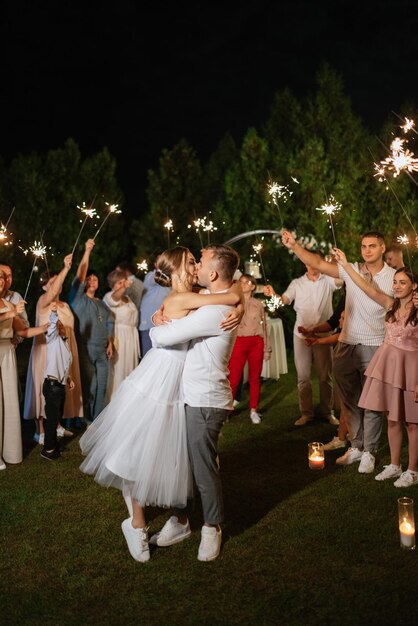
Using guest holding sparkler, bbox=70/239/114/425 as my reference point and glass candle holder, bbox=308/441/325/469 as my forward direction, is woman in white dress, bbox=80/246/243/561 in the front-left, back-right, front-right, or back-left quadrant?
front-right

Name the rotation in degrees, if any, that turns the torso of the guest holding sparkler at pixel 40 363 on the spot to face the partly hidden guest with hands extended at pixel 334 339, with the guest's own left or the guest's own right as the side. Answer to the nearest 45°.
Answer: approximately 45° to the guest's own left

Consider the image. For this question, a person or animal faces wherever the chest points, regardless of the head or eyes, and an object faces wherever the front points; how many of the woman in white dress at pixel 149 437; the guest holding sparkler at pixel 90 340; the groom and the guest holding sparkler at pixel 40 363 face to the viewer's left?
1

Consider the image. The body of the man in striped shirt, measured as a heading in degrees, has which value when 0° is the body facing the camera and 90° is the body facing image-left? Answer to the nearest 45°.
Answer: approximately 45°

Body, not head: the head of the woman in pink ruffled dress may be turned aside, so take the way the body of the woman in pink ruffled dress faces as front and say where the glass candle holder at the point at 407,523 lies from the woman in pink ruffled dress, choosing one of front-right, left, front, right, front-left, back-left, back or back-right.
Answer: front-left

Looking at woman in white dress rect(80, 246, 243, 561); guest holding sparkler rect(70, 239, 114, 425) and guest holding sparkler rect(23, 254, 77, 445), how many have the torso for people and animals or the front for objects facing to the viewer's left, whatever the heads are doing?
0

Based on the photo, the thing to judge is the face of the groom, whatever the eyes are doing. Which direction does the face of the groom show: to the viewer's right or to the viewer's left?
to the viewer's left

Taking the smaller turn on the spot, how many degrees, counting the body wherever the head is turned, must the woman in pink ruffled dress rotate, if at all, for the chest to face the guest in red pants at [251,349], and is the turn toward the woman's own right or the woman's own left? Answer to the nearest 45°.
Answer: approximately 90° to the woman's own right

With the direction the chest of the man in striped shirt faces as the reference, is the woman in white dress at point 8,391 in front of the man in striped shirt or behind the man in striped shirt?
in front

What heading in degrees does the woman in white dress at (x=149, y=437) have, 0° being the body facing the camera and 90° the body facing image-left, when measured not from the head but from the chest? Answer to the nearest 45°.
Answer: approximately 270°

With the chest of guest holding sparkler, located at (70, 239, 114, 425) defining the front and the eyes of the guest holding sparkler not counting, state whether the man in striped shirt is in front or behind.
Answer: in front

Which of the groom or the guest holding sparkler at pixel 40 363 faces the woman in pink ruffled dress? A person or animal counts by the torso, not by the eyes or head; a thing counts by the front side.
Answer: the guest holding sparkler

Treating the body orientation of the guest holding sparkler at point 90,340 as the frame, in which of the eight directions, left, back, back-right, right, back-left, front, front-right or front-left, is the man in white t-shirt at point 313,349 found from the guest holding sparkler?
front-left
